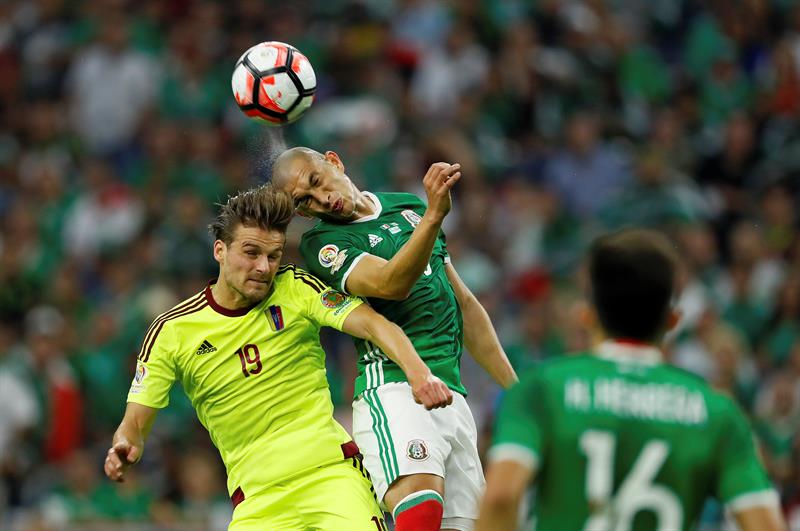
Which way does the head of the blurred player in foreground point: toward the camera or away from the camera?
away from the camera

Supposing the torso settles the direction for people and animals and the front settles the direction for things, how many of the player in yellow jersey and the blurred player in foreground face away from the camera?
1

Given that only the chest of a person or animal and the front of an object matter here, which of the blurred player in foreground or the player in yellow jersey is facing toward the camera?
the player in yellow jersey

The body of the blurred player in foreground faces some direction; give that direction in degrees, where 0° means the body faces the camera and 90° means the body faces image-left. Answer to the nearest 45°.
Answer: approximately 180°

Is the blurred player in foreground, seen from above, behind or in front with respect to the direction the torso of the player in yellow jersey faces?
in front

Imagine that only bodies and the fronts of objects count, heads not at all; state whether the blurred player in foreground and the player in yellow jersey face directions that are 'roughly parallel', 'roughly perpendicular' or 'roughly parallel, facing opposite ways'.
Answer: roughly parallel, facing opposite ways

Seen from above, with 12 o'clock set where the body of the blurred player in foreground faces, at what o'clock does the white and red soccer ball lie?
The white and red soccer ball is roughly at 11 o'clock from the blurred player in foreground.

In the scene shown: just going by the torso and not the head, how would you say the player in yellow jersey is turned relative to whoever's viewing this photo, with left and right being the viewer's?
facing the viewer

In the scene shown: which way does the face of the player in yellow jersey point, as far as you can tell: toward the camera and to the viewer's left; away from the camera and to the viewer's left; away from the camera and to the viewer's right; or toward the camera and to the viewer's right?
toward the camera and to the viewer's right

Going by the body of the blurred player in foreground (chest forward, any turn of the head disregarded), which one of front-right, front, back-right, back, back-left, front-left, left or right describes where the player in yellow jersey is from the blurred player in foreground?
front-left
